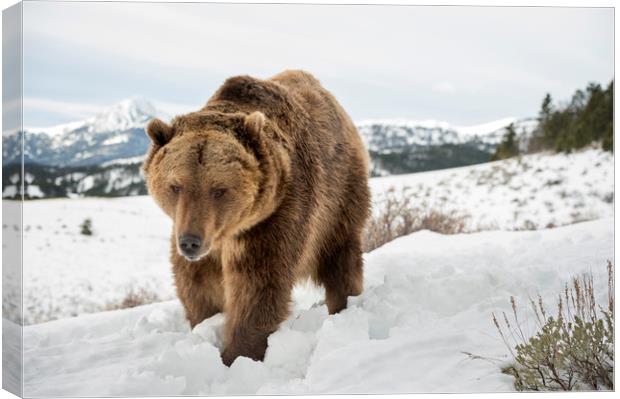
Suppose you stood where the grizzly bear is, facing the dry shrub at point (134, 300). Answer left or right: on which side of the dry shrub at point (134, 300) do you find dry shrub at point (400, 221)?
right

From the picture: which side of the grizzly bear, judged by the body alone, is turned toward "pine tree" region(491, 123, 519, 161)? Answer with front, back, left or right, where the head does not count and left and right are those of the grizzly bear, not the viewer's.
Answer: back

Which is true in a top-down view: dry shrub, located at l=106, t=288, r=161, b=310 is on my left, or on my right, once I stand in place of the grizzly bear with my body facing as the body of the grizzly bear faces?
on my right

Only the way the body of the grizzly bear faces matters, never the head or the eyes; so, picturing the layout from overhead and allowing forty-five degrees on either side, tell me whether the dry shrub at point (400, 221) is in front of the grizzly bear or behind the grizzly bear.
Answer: behind

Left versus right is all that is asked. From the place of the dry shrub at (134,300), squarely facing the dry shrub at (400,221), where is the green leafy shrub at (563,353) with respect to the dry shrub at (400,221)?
right

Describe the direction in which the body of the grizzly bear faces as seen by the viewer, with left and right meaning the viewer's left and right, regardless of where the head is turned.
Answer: facing the viewer and to the left of the viewer

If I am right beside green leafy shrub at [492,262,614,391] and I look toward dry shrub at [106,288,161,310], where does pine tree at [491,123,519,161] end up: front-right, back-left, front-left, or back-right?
front-right
